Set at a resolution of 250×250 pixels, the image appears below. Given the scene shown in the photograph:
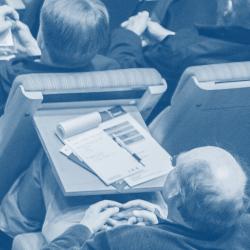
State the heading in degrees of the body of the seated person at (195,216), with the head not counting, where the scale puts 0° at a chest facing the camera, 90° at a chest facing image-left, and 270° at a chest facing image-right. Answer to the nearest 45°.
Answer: approximately 135°

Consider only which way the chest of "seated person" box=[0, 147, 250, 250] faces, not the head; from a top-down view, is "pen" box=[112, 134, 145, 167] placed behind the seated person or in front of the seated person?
in front

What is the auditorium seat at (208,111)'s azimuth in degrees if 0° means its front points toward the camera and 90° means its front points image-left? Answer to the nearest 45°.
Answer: approximately 180°

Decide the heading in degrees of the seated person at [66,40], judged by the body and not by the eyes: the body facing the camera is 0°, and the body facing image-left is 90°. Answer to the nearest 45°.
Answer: approximately 180°

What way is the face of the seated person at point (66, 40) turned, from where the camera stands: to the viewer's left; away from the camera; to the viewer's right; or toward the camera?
away from the camera

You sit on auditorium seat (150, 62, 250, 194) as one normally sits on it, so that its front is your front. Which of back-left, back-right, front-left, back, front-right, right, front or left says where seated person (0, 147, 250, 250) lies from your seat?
back

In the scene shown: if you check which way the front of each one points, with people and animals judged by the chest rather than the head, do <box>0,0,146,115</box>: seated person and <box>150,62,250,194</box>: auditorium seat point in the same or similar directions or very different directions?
same or similar directions

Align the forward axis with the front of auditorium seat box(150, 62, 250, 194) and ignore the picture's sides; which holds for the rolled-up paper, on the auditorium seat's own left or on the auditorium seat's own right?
on the auditorium seat's own left

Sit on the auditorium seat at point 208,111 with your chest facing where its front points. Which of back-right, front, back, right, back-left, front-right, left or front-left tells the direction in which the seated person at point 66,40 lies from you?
left

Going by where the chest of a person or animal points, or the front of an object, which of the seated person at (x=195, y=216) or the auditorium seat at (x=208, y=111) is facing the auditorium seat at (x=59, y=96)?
the seated person

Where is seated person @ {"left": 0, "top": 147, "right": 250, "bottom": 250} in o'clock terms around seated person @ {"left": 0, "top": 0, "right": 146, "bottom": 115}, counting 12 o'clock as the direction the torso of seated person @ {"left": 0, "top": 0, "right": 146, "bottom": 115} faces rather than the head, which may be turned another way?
seated person @ {"left": 0, "top": 147, "right": 250, "bottom": 250} is roughly at 5 o'clock from seated person @ {"left": 0, "top": 0, "right": 146, "bottom": 115}.

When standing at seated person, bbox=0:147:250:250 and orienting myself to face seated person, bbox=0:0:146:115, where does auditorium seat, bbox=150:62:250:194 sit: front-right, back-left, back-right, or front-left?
front-right

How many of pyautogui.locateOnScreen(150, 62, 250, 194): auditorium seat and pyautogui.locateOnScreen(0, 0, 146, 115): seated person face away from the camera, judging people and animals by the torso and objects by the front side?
2
